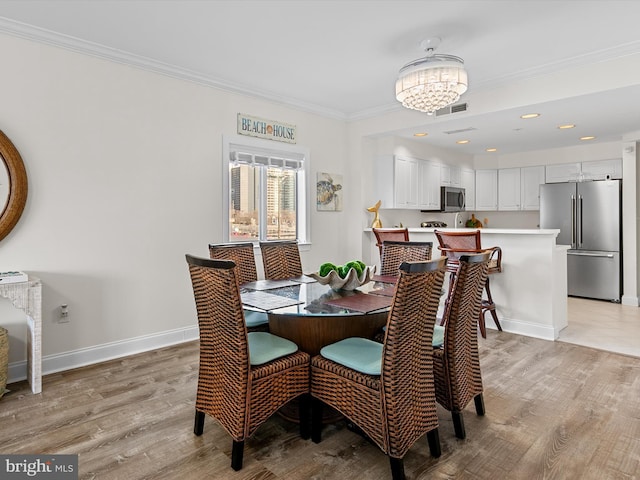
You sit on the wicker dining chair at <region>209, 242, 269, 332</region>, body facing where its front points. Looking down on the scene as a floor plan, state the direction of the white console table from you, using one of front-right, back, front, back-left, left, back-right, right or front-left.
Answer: back-right

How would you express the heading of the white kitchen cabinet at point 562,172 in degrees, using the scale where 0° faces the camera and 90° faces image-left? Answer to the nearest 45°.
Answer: approximately 0°

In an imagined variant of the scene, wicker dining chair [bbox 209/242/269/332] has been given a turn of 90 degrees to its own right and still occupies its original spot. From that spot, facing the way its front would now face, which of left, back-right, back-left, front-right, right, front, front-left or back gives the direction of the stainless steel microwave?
back

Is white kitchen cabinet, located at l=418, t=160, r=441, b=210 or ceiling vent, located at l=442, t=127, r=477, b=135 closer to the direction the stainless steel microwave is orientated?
the ceiling vent

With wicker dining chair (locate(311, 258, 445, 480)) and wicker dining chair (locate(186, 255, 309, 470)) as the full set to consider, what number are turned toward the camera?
0

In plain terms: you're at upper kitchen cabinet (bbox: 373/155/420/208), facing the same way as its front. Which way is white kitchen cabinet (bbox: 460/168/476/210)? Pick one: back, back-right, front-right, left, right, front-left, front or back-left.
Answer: left

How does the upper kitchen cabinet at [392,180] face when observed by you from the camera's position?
facing the viewer and to the right of the viewer

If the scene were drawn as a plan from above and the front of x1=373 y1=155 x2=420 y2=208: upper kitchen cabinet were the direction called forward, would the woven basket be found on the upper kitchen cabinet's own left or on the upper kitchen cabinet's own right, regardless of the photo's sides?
on the upper kitchen cabinet's own right

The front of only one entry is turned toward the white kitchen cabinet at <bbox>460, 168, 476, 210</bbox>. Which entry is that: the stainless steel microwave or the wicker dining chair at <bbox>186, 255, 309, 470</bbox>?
the wicker dining chair
